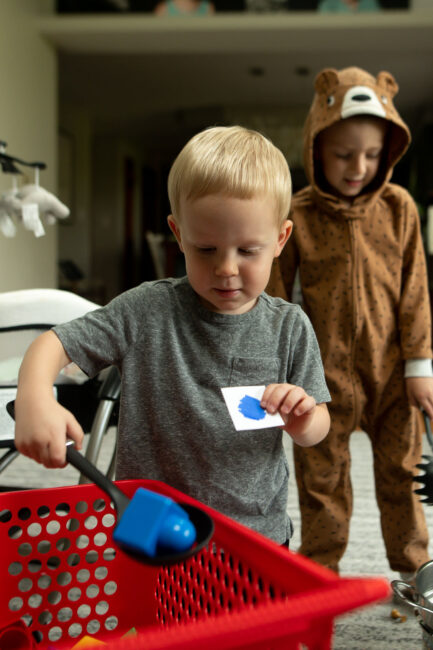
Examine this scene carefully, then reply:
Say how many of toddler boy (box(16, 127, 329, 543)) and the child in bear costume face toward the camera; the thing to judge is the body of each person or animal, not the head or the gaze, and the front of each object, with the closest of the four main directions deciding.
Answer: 2

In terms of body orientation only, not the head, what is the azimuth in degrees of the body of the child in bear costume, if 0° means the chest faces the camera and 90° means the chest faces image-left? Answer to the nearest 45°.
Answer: approximately 0°

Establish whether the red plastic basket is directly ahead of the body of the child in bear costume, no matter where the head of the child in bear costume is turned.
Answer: yes

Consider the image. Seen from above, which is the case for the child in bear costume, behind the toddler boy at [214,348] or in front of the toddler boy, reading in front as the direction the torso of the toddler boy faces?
behind
